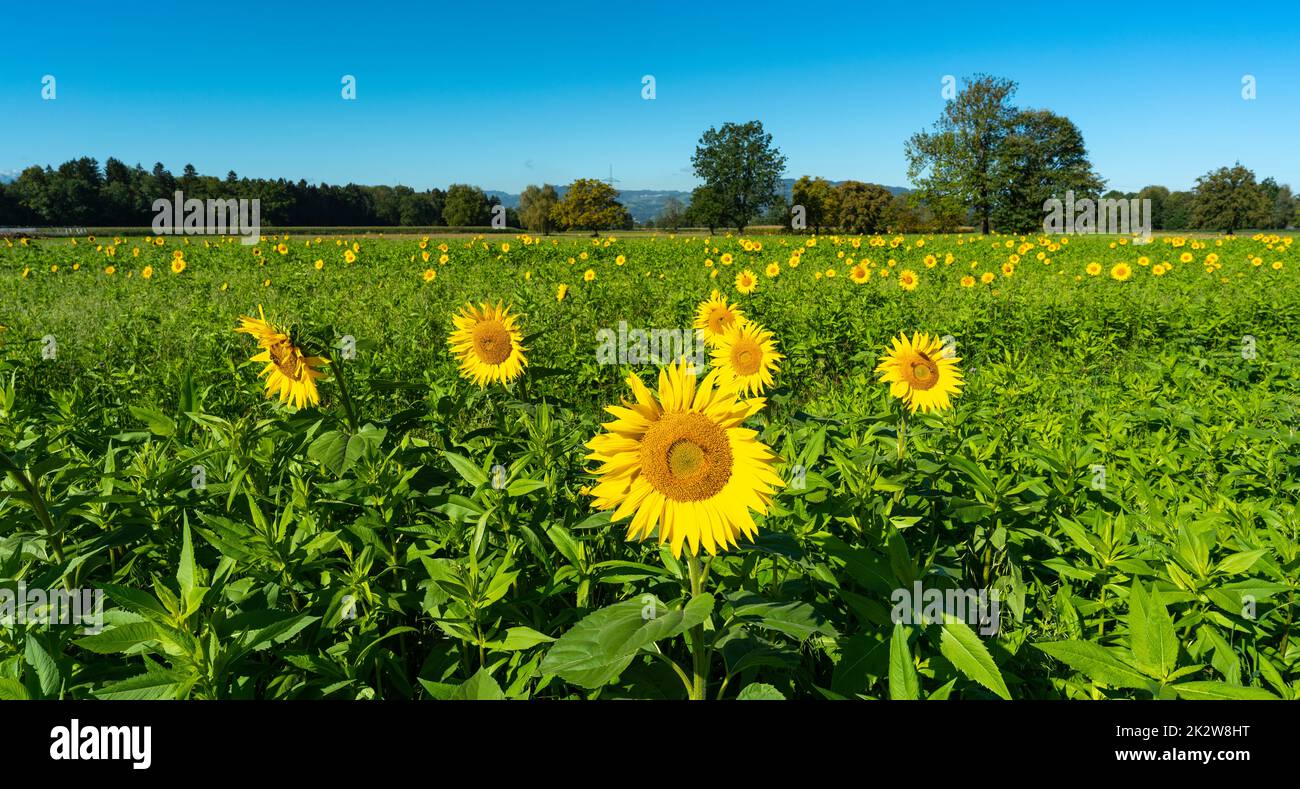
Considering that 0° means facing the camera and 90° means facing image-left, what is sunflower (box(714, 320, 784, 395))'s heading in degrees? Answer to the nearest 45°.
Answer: approximately 0°

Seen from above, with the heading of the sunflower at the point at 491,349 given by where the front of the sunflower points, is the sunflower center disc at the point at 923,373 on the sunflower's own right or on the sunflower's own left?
on the sunflower's own left

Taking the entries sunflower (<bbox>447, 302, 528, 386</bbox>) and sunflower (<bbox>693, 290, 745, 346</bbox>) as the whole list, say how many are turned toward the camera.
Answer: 2

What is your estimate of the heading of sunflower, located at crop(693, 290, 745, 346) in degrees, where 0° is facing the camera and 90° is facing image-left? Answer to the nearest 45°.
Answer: approximately 0°

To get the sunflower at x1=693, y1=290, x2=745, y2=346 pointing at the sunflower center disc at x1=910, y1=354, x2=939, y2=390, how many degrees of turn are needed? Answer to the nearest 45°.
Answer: approximately 45° to its left

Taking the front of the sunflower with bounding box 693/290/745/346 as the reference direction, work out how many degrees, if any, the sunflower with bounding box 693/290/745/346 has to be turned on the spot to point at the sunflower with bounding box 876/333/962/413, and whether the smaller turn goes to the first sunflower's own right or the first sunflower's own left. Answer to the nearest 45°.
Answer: approximately 45° to the first sunflower's own left
